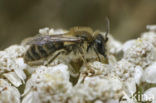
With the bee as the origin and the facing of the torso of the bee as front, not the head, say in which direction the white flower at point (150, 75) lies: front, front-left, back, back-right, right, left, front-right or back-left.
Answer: front

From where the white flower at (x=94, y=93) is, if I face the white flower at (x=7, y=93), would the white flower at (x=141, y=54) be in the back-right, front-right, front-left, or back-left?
back-right

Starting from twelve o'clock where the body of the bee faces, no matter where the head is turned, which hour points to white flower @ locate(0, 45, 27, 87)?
The white flower is roughly at 6 o'clock from the bee.

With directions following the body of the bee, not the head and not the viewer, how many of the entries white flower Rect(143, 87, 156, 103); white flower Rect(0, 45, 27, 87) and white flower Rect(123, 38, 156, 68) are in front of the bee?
2

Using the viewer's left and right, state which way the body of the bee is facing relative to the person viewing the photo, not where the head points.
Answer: facing to the right of the viewer

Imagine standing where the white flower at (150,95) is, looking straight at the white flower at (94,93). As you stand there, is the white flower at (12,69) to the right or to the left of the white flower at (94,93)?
right

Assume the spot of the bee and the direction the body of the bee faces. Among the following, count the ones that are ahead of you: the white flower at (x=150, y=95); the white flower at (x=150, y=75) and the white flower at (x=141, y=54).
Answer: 3

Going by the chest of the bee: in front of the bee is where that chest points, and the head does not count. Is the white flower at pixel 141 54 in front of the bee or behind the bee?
in front

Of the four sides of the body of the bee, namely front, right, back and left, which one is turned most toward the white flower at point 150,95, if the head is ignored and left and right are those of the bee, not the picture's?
front
